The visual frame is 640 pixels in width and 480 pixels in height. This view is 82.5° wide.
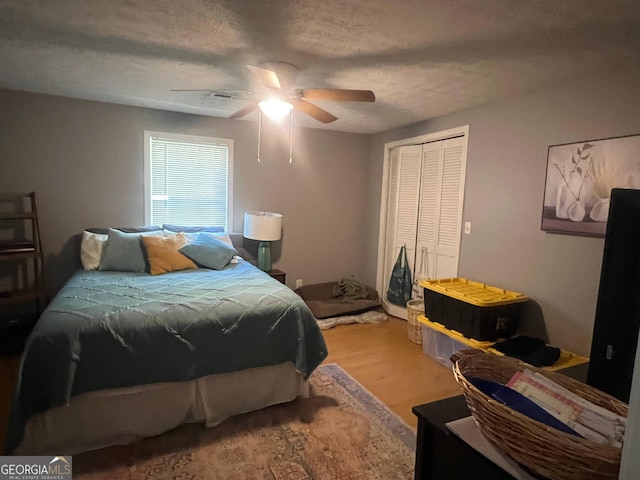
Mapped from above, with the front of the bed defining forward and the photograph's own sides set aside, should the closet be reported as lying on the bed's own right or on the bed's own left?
on the bed's own left

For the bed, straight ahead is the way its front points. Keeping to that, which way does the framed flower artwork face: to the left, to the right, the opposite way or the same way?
to the right

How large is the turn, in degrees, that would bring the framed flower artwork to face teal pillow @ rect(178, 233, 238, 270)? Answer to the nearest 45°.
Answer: approximately 45° to its right

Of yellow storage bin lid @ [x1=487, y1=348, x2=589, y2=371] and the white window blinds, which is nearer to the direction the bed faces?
the yellow storage bin lid

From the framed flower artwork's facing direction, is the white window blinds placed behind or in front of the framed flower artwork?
in front

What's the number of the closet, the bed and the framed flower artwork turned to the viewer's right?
0

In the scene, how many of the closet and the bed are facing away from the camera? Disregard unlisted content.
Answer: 0

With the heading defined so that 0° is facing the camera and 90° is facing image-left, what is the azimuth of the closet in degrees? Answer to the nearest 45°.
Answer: approximately 45°

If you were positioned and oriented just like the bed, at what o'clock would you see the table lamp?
The table lamp is roughly at 7 o'clock from the bed.

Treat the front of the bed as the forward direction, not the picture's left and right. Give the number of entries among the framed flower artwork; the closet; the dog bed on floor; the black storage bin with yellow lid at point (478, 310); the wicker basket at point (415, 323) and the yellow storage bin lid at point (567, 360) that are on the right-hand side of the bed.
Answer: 0

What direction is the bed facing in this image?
toward the camera

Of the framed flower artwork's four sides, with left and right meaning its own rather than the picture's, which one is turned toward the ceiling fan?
front

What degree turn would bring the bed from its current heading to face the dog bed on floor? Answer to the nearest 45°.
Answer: approximately 135° to its left

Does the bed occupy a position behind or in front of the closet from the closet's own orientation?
in front
